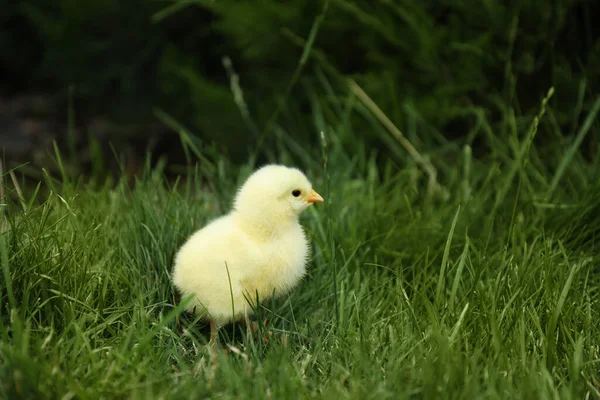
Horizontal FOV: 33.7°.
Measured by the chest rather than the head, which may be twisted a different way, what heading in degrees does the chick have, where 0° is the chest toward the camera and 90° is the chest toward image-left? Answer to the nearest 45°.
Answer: approximately 270°
